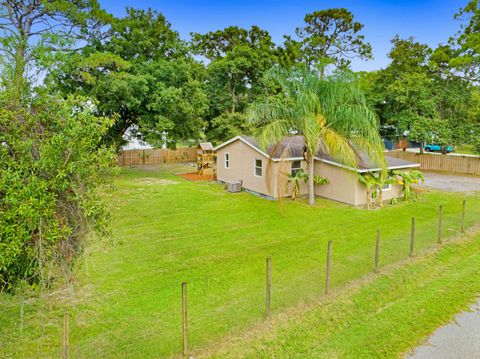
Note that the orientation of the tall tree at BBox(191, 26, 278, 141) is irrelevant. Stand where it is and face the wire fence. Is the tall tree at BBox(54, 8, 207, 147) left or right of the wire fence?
right

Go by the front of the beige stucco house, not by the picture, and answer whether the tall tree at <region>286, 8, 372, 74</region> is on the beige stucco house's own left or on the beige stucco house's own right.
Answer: on the beige stucco house's own left

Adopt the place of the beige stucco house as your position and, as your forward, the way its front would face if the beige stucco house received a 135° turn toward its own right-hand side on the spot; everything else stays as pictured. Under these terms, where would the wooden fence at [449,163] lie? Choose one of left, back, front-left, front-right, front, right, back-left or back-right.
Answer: back-right

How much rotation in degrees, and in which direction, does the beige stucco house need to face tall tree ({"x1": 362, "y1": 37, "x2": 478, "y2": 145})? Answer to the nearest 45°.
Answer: approximately 90° to its left

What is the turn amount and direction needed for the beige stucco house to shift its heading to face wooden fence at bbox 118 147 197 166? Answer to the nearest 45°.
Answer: approximately 180°

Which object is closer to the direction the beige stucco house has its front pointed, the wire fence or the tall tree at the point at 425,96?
the wire fence

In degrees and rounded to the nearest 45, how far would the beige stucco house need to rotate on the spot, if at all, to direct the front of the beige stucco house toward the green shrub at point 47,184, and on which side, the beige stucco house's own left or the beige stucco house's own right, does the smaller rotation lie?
approximately 45° to the beige stucco house's own right

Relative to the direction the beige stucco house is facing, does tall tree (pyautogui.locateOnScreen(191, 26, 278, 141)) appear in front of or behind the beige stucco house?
behind

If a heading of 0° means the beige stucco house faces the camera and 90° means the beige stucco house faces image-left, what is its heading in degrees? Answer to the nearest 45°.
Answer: approximately 315°

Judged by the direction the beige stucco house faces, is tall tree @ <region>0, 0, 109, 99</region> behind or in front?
behind

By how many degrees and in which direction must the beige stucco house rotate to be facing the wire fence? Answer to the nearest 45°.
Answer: approximately 45° to its right

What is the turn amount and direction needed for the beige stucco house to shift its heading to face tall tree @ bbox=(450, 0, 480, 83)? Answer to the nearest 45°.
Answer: approximately 90° to its left

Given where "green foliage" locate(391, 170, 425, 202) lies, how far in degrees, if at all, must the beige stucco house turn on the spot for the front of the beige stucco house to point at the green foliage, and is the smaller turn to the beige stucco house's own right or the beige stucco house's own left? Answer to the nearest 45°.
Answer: approximately 45° to the beige stucco house's own left

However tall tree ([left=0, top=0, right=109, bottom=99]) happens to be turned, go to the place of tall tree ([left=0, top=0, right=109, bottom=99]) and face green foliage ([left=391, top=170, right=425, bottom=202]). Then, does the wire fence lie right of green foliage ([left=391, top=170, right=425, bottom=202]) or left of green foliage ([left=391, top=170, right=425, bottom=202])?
right
